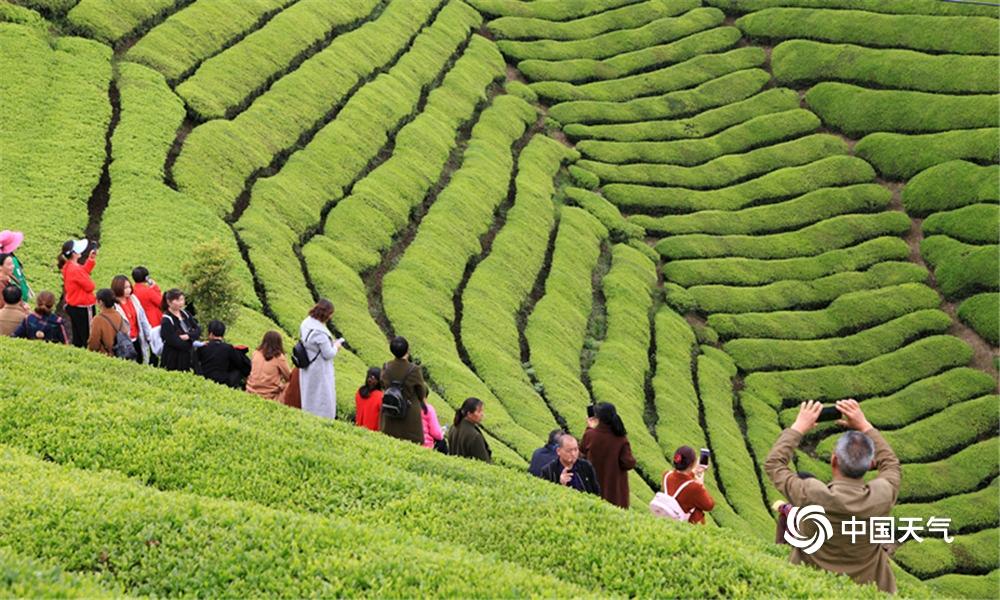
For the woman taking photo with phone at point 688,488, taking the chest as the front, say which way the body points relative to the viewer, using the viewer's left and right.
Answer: facing away from the viewer and to the right of the viewer

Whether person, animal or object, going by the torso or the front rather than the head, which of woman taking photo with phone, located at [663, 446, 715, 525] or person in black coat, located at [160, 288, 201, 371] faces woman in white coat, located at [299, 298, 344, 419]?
the person in black coat

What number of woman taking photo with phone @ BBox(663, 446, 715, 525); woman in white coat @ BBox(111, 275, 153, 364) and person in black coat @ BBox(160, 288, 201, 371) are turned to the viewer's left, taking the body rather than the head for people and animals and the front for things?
0

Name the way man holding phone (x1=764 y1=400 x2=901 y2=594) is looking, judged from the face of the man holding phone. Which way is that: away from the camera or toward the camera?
away from the camera

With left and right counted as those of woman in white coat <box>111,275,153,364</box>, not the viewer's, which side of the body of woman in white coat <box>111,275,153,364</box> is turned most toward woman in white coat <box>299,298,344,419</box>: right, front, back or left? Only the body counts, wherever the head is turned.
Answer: front

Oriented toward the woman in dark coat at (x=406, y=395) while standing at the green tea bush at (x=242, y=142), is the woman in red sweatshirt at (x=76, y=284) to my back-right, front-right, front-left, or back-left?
front-right

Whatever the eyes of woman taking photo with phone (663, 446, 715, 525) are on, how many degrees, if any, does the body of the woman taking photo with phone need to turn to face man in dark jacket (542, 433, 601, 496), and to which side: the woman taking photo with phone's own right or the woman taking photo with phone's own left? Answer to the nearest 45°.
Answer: approximately 135° to the woman taking photo with phone's own left

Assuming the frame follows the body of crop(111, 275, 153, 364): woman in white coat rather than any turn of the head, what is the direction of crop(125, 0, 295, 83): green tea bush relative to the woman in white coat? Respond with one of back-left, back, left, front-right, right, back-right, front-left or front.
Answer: back-left

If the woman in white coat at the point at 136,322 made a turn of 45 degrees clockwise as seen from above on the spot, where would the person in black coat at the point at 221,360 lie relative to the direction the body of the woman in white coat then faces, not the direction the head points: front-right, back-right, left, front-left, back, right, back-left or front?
front-left

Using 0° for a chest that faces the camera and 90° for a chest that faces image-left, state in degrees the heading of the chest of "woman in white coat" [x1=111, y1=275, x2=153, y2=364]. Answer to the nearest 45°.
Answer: approximately 315°

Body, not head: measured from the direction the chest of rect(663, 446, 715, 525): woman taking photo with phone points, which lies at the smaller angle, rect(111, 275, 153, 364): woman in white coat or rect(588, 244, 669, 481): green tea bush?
the green tea bush
